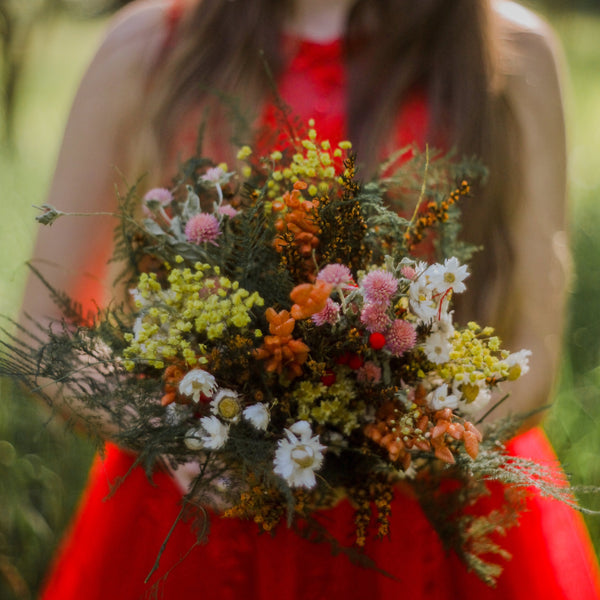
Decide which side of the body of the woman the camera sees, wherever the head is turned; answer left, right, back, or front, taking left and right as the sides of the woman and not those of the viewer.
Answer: front
